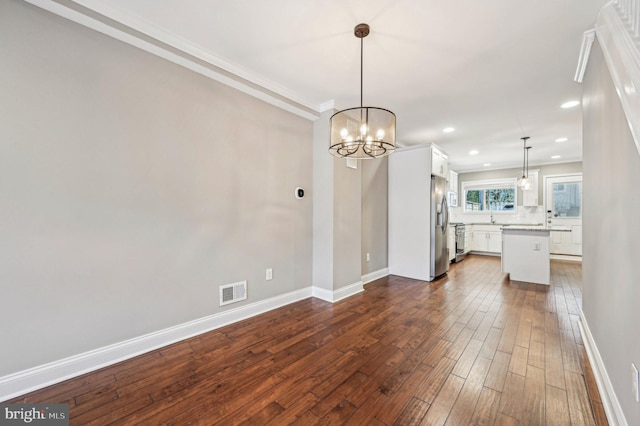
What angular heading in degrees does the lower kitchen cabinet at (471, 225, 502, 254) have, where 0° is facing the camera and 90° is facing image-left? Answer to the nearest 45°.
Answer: approximately 0°

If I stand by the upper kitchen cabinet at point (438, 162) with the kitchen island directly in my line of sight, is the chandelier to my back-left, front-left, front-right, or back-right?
back-right

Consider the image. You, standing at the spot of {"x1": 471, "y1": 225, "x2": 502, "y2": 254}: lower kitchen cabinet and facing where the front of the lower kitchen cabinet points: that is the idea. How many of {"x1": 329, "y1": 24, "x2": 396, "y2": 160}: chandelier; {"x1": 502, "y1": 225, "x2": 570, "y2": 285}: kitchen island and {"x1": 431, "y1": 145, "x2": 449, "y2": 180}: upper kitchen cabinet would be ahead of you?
3

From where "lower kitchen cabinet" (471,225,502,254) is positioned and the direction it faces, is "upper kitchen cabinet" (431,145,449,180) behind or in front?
in front

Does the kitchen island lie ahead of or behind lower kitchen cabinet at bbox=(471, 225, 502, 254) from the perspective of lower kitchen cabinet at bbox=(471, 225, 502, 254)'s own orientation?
ahead

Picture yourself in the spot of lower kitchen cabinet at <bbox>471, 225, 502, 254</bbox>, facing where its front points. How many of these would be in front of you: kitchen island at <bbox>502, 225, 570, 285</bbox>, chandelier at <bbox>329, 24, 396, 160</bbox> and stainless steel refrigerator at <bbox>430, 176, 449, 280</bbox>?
3

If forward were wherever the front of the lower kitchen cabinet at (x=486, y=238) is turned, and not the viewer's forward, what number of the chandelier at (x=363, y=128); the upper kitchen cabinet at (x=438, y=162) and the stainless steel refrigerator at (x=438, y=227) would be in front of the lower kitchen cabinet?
3
